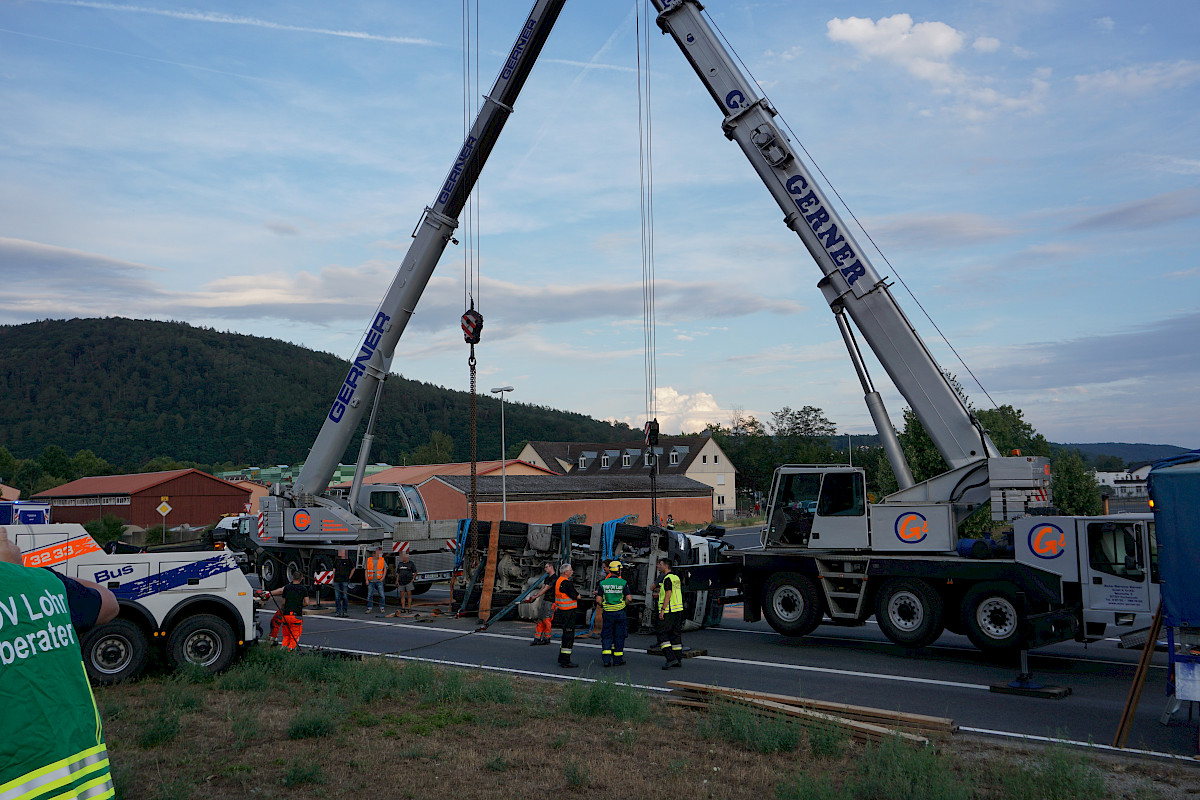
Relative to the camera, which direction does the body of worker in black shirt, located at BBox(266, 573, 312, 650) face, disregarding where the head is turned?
away from the camera

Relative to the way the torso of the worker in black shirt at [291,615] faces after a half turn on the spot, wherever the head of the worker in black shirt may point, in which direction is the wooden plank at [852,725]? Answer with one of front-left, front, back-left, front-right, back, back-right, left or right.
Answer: front-left

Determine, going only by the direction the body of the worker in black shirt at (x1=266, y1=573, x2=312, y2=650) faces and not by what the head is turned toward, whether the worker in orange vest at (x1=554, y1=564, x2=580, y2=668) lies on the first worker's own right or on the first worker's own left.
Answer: on the first worker's own right

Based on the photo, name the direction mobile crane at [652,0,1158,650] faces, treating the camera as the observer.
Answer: facing to the right of the viewer

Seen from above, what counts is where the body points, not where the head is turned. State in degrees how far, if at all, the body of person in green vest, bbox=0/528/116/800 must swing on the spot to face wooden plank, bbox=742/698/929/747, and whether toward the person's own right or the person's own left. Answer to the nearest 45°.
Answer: approximately 45° to the person's own right

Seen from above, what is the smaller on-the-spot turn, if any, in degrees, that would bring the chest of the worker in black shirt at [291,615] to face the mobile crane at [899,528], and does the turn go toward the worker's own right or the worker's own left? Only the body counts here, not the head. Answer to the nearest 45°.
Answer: approximately 90° to the worker's own right

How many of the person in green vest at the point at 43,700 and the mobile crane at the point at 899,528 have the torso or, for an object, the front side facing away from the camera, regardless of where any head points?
1

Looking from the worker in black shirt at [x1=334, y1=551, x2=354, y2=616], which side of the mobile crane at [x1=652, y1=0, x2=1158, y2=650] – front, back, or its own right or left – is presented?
back

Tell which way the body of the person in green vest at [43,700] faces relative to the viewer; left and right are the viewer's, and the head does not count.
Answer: facing away from the viewer

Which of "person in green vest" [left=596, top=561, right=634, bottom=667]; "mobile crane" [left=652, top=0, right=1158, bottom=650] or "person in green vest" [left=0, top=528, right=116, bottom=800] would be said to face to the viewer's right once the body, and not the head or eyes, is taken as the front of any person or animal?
the mobile crane
